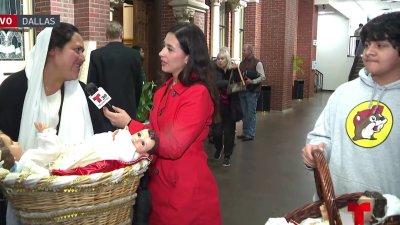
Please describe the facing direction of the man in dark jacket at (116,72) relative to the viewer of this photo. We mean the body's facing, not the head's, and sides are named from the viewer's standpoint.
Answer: facing away from the viewer

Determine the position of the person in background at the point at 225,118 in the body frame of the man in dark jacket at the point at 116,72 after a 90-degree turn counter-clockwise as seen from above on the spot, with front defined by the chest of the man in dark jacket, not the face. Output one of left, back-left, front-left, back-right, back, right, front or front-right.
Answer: back-right

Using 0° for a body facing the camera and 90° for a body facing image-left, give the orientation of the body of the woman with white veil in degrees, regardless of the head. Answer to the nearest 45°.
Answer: approximately 315°

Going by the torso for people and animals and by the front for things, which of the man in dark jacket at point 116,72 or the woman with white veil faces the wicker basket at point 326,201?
the woman with white veil

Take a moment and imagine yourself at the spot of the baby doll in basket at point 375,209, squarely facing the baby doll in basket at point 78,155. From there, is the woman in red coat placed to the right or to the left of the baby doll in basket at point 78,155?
right

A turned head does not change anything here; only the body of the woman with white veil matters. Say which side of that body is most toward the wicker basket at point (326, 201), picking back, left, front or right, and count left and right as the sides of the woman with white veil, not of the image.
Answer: front

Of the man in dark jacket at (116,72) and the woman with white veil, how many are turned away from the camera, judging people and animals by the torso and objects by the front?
1

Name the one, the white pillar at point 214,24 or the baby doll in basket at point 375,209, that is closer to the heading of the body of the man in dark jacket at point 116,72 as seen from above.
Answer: the white pillar

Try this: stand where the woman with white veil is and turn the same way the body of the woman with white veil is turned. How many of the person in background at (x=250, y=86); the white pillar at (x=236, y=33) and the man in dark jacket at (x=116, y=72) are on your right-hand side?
0

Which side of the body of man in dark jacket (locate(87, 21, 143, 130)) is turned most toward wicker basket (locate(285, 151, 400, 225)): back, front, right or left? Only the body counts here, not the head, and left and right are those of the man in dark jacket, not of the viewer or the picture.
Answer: back

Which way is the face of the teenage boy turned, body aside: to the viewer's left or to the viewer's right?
to the viewer's left

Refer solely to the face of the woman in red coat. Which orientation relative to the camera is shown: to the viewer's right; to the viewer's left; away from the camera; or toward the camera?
to the viewer's left

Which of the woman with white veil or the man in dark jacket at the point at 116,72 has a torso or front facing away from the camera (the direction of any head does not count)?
the man in dark jacket

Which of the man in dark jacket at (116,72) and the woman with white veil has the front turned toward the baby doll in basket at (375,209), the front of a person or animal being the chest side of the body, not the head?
the woman with white veil

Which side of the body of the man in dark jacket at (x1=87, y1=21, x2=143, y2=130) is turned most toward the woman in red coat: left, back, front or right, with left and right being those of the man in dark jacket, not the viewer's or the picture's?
back

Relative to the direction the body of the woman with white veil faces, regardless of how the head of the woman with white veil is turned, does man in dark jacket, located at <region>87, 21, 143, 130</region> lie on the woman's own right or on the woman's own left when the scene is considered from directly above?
on the woman's own left
